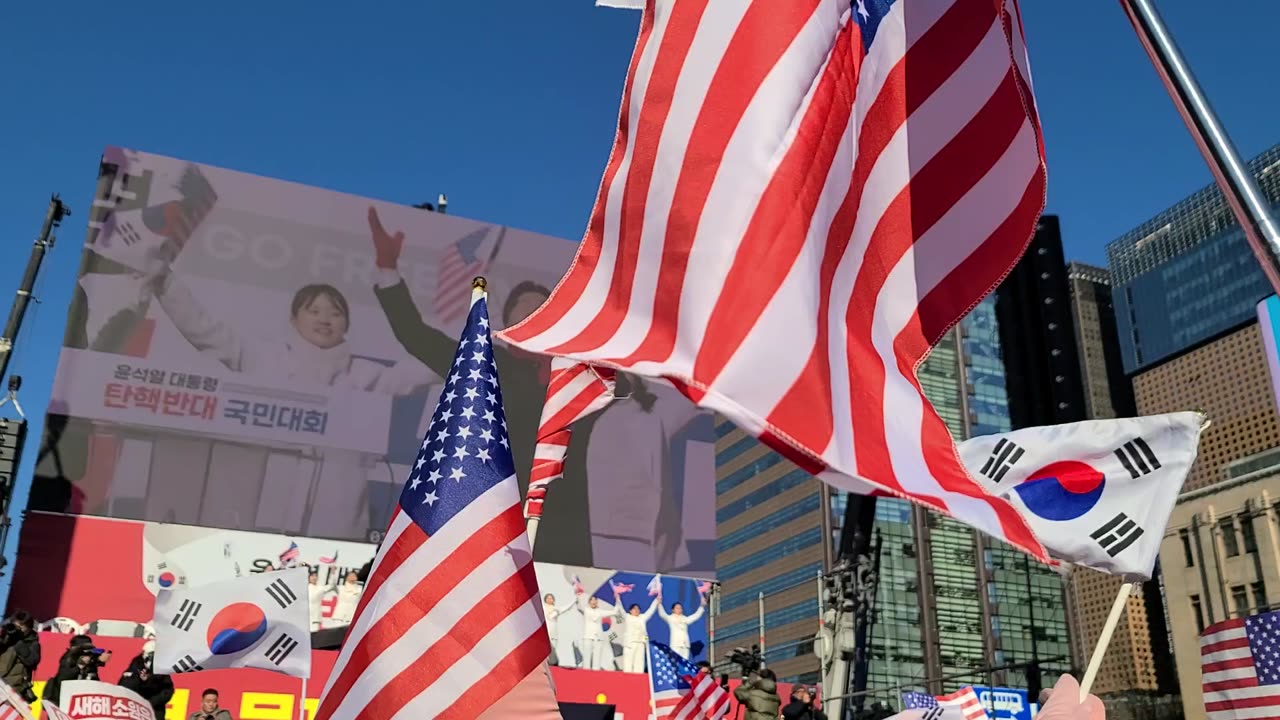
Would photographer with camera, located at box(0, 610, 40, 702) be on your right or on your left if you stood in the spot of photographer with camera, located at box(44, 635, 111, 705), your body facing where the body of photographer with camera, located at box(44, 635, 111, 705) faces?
on your left

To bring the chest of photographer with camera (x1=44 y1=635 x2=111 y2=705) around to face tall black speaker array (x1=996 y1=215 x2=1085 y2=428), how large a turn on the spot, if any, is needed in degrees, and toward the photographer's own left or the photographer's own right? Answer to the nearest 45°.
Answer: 0° — they already face it

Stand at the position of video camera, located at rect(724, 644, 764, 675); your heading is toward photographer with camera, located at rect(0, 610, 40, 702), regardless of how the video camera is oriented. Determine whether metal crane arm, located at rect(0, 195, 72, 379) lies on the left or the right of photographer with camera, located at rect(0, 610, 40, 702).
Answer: right

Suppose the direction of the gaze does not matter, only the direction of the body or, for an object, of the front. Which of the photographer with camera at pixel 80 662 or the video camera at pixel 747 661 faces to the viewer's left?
the video camera

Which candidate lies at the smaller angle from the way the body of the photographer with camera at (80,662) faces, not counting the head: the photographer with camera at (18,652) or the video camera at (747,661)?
the video camera

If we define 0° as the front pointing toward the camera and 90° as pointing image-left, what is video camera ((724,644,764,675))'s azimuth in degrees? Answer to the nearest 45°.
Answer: approximately 90°

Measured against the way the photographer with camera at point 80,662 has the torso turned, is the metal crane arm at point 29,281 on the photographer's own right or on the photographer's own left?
on the photographer's own left

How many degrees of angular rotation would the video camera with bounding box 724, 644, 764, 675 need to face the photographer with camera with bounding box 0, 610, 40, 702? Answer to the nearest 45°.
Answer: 0° — it already faces them

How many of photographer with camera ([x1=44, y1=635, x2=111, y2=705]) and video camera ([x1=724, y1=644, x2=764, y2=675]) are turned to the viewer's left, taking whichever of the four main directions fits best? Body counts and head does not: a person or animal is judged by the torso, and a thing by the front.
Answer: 1

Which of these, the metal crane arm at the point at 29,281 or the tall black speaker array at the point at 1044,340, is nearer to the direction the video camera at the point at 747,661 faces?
the metal crane arm

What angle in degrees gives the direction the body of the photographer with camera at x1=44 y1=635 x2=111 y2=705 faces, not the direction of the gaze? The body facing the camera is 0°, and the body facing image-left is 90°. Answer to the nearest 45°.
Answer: approximately 270°
